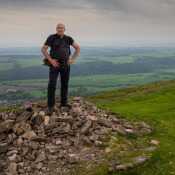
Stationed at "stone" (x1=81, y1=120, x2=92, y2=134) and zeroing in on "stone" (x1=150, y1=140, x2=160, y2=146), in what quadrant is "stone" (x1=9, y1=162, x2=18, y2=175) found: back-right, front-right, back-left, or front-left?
back-right

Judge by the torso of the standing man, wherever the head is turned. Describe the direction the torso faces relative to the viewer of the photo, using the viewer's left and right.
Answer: facing the viewer

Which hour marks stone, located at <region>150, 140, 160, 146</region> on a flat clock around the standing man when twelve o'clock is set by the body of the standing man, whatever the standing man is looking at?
The stone is roughly at 10 o'clock from the standing man.
